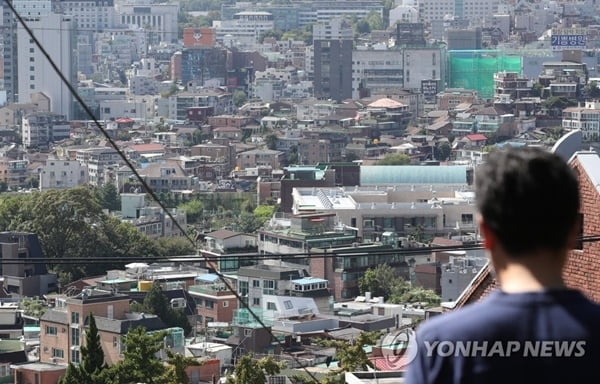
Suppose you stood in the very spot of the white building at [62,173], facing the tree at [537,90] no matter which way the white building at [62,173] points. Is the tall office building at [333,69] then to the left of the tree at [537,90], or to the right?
left

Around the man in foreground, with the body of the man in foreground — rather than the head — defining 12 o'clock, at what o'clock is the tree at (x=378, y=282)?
The tree is roughly at 12 o'clock from the man in foreground.

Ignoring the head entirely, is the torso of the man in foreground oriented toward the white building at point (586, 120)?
yes

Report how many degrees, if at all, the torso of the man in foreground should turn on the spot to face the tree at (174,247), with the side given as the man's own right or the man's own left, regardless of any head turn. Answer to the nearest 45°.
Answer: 0° — they already face it

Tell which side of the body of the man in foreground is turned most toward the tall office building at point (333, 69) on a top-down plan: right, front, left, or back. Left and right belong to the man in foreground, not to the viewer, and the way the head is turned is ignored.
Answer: front

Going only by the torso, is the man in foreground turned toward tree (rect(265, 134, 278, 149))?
yes

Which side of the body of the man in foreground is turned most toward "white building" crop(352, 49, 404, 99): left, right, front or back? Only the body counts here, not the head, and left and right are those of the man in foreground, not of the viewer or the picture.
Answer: front

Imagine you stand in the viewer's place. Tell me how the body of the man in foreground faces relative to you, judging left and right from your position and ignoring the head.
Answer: facing away from the viewer

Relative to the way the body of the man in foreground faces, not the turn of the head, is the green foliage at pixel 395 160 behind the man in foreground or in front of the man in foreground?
in front

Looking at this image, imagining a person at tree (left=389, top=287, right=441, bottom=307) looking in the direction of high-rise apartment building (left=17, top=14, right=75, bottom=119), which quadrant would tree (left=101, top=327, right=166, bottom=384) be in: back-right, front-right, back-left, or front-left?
back-left

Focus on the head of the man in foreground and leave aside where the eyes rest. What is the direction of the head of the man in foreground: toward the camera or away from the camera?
away from the camera

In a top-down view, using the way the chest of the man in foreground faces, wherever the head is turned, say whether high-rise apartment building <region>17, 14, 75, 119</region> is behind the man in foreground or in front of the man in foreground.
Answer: in front
